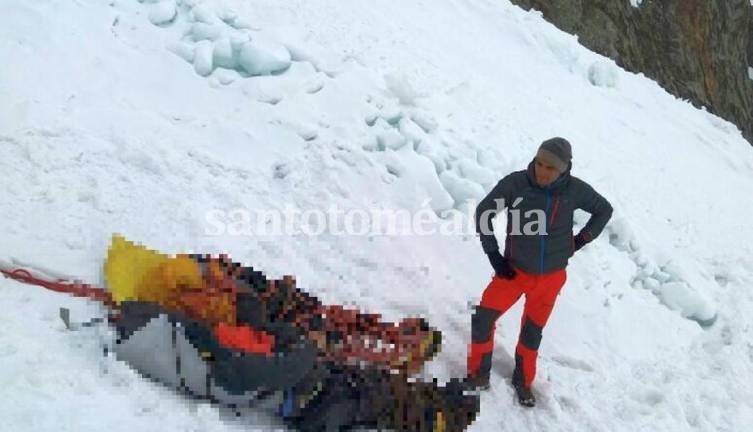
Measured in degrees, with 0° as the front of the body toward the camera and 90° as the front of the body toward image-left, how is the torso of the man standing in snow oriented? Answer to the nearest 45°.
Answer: approximately 0°

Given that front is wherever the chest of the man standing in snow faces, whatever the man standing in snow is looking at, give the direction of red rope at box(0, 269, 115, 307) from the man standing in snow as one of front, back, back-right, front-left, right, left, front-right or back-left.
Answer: front-right
